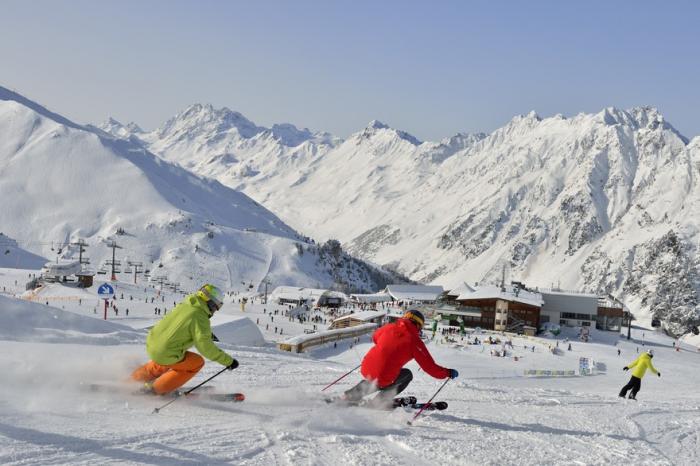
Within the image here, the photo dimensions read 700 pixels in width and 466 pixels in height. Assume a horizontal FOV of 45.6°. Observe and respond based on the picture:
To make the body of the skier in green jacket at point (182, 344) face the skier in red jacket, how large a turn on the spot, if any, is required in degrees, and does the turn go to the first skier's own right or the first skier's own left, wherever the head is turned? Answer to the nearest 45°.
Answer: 0° — they already face them

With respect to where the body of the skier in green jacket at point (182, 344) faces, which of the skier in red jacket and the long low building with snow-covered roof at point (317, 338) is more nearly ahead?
the skier in red jacket

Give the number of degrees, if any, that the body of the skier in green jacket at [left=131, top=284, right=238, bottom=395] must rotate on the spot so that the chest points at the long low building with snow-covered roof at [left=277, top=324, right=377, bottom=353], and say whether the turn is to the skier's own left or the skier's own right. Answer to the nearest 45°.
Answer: approximately 90° to the skier's own left

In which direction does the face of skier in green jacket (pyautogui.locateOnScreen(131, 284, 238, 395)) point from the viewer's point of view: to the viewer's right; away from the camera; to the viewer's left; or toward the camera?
to the viewer's right

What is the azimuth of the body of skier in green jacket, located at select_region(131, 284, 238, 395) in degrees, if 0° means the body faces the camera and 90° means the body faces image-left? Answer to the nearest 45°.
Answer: approximately 270°
